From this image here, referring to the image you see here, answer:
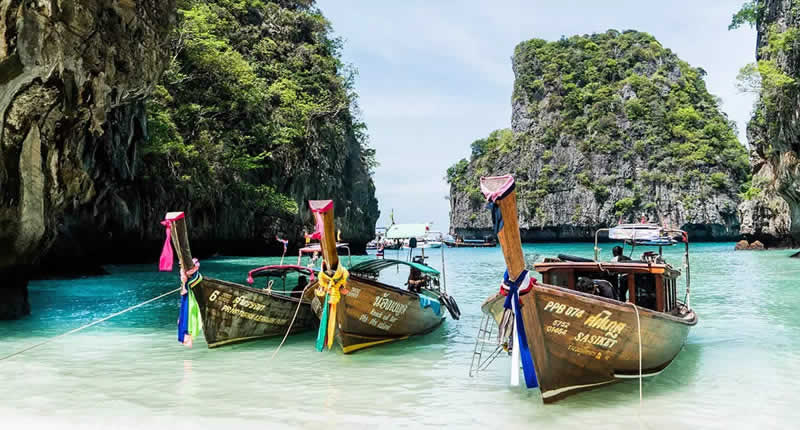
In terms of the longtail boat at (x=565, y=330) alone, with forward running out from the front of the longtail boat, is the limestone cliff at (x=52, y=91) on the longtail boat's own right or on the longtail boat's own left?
on the longtail boat's own right

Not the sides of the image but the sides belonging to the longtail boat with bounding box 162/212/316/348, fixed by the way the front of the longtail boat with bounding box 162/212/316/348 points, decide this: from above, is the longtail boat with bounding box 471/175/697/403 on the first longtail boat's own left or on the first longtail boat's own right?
on the first longtail boat's own left

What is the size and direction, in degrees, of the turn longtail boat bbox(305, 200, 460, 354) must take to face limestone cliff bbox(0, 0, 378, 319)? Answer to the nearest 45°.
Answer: approximately 90° to its right

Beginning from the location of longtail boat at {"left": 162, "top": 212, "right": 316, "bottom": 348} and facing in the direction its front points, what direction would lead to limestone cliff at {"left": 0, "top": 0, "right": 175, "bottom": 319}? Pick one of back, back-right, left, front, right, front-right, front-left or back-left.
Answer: right

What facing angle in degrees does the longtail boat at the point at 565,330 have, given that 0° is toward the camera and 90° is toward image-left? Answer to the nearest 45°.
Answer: approximately 45°

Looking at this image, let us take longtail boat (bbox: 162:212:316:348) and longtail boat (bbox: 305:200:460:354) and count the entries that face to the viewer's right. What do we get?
0

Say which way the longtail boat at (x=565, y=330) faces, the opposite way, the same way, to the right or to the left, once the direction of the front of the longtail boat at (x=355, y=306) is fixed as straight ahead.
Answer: the same way

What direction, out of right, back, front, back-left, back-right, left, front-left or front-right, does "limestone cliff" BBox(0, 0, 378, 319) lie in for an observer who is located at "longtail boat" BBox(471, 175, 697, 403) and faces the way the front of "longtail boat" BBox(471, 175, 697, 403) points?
right

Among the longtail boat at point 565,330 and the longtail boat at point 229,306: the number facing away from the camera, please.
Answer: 0

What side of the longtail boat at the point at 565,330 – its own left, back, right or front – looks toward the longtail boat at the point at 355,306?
right

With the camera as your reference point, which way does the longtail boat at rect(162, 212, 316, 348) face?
facing the viewer and to the left of the viewer

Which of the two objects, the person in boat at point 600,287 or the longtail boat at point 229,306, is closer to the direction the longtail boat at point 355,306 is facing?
the longtail boat

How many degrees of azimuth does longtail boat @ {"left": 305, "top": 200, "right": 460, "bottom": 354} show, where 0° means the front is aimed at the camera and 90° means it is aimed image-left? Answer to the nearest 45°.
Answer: approximately 45°
